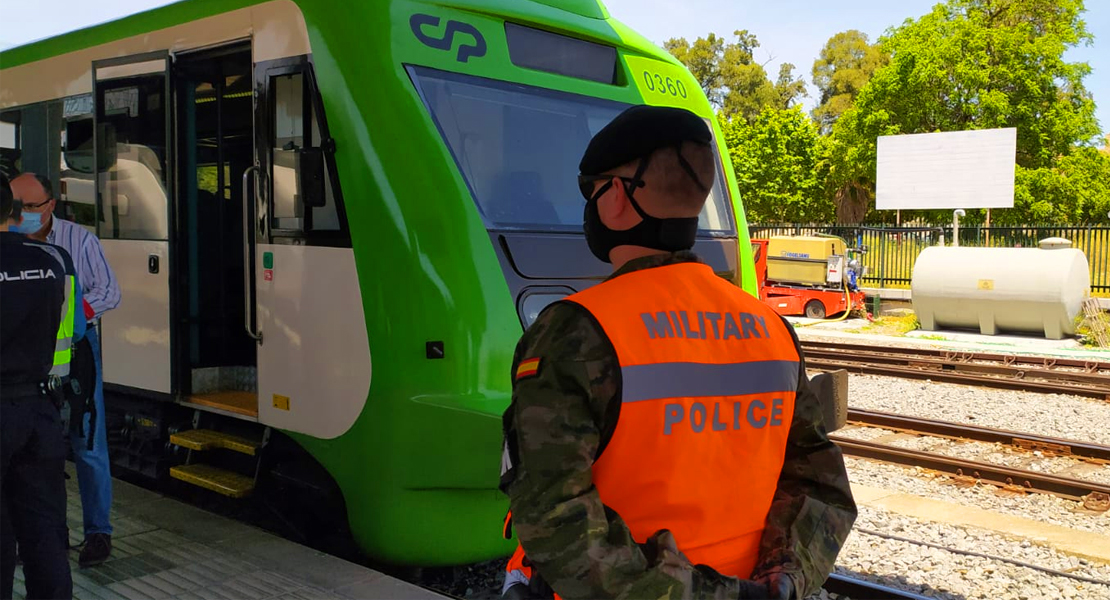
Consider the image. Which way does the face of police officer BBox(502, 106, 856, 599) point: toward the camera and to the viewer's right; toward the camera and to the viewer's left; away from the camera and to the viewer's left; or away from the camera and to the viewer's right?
away from the camera and to the viewer's left

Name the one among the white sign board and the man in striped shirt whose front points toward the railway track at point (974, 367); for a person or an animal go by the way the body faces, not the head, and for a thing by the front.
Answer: the white sign board

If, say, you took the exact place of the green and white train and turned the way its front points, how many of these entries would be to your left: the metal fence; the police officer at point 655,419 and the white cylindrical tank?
2

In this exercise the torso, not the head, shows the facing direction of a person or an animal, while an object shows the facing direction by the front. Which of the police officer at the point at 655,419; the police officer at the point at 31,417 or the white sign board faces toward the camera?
the white sign board

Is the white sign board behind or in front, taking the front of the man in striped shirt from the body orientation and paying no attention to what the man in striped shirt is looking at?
behind

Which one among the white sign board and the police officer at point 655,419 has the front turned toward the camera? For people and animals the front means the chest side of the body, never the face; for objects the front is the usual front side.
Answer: the white sign board

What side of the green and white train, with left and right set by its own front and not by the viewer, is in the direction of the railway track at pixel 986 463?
left

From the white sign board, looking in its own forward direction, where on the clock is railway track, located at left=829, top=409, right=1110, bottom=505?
The railway track is roughly at 12 o'clock from the white sign board.

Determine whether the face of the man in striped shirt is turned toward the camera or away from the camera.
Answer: toward the camera

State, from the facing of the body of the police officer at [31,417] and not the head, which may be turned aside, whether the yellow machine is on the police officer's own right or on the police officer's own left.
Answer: on the police officer's own right

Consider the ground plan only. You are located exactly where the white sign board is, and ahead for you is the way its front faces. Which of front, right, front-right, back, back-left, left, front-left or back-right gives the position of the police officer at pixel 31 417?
front

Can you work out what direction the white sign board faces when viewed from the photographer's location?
facing the viewer

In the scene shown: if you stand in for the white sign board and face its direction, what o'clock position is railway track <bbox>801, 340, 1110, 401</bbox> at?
The railway track is roughly at 12 o'clock from the white sign board.

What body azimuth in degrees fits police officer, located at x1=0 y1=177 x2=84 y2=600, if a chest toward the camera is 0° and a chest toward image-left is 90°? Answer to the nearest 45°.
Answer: approximately 180°

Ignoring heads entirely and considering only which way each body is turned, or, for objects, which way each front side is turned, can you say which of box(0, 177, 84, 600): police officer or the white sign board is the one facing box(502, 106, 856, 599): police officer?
the white sign board

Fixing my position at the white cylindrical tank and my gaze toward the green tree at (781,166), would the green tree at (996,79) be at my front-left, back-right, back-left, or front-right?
front-right
